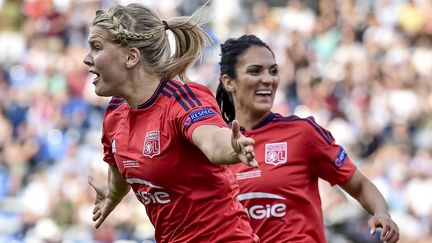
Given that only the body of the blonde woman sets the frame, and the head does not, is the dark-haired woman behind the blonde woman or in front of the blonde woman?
behind

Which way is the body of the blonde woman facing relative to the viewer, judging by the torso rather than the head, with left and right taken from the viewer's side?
facing the viewer and to the left of the viewer

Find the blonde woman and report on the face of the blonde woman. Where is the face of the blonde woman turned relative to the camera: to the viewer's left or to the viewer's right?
to the viewer's left
